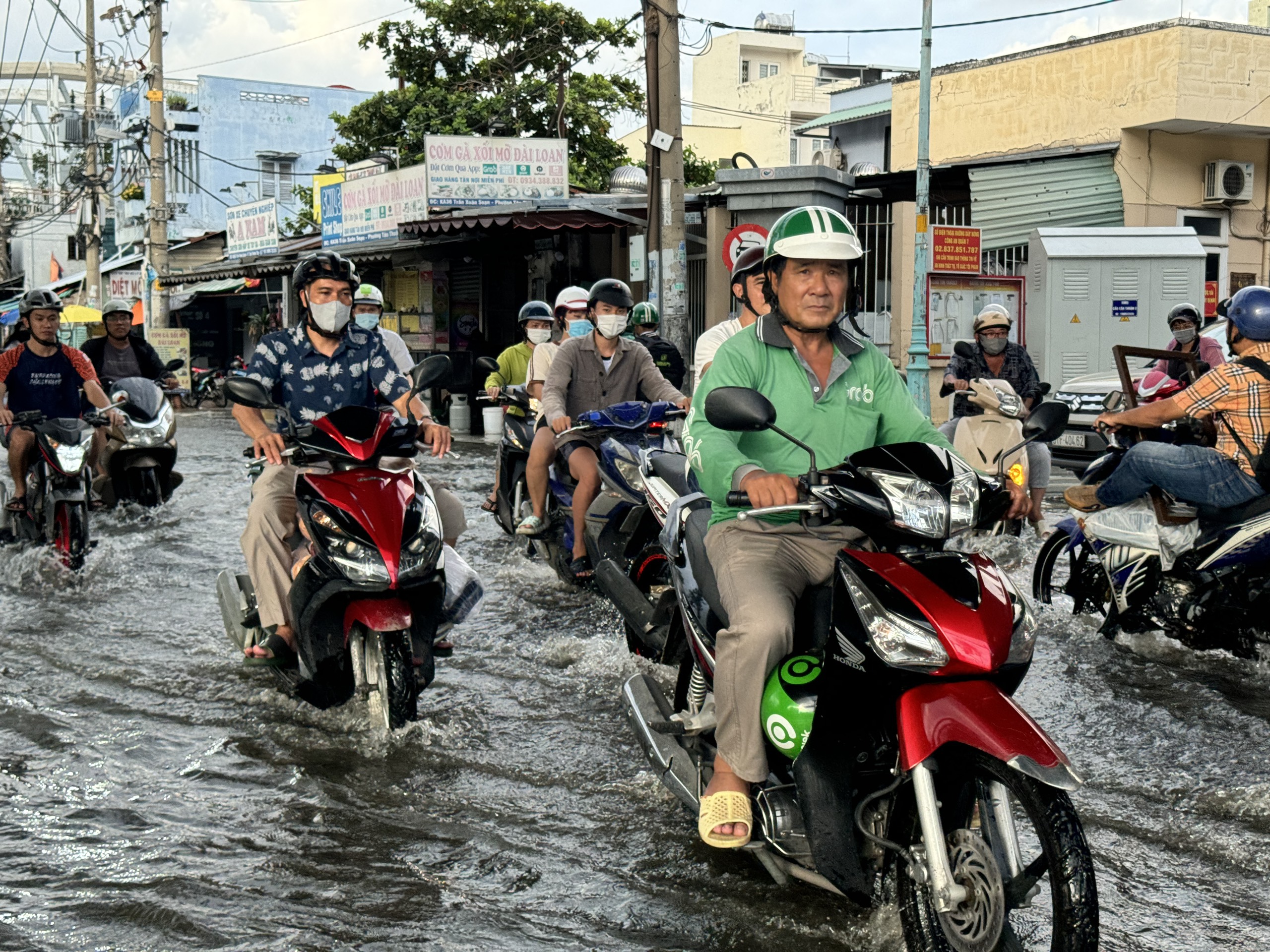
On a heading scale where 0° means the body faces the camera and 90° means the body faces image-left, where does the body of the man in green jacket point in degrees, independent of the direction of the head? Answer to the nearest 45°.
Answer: approximately 315°

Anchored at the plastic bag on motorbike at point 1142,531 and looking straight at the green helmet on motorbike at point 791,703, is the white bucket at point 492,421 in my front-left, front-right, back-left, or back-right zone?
back-right

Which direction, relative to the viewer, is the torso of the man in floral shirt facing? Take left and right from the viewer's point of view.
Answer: facing the viewer

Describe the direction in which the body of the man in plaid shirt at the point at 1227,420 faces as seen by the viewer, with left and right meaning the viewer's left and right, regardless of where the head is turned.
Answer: facing to the left of the viewer

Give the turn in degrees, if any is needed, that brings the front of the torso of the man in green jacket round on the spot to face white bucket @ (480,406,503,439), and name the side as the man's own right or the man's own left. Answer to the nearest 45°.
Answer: approximately 135° to the man's own left

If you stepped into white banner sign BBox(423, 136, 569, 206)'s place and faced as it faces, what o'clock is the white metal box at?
The white metal box is roughly at 10 o'clock from the white banner sign.

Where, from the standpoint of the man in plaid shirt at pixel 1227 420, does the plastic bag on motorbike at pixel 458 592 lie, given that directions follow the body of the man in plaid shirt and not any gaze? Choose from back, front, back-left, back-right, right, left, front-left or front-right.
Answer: front-left

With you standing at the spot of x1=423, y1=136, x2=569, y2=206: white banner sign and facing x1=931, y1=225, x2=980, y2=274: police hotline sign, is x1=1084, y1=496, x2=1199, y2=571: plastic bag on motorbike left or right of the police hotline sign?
right

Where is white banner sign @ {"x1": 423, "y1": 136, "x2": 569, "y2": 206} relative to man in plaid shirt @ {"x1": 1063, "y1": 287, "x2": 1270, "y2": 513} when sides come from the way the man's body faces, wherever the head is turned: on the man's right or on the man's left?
on the man's right

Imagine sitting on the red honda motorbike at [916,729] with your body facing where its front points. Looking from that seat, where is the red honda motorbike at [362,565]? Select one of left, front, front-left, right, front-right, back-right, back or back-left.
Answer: back

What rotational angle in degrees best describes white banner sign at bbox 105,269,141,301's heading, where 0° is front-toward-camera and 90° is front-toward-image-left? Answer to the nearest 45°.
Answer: approximately 0°

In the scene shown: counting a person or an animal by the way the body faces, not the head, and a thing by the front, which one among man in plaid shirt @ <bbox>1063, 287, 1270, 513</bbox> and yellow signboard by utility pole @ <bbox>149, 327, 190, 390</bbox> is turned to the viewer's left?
the man in plaid shirt
